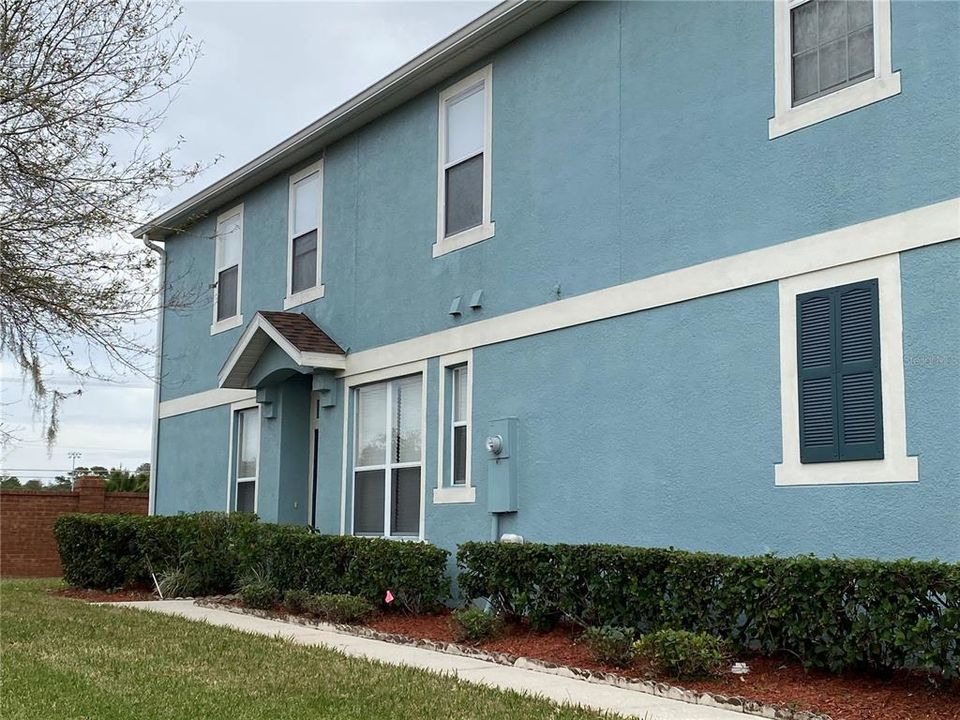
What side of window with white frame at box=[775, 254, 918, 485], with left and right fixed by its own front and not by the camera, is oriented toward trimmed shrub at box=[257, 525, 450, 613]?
right

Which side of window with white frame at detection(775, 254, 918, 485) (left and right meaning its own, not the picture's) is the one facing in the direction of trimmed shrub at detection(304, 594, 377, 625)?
right

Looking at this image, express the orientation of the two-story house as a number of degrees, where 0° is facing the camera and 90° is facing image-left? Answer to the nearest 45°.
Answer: approximately 45°

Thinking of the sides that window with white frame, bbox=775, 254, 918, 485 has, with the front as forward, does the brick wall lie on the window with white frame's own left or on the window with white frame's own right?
on the window with white frame's own right

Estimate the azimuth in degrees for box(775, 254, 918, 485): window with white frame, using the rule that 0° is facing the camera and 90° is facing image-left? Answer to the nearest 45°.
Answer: approximately 45°

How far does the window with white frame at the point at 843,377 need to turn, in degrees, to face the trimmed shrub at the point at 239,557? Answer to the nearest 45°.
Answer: approximately 90° to its right

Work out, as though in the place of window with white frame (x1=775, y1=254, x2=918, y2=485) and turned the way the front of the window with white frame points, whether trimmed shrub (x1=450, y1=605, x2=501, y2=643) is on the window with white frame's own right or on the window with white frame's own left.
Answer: on the window with white frame's own right

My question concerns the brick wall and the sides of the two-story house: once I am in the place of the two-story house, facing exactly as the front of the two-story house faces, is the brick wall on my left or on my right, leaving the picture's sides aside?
on my right
